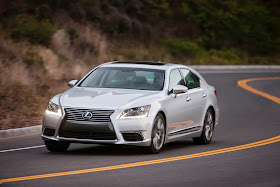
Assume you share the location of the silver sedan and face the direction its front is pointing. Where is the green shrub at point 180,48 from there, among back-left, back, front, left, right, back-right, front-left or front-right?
back-right

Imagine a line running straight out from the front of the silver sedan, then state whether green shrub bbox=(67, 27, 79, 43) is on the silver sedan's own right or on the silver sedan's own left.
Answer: on the silver sedan's own right

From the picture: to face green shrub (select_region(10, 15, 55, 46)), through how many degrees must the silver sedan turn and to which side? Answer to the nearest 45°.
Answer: approximately 135° to its right

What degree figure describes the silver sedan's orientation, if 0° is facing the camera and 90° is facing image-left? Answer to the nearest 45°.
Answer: approximately 45°
